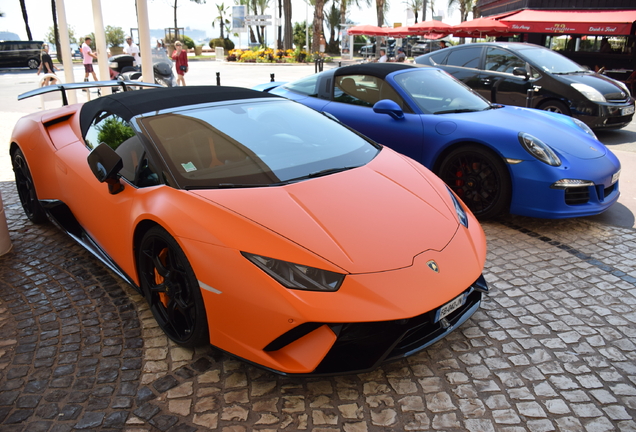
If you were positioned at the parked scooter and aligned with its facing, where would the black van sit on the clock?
The black van is roughly at 7 o'clock from the parked scooter.

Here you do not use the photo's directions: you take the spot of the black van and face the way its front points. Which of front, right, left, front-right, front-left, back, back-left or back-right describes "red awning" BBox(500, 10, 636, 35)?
back-left

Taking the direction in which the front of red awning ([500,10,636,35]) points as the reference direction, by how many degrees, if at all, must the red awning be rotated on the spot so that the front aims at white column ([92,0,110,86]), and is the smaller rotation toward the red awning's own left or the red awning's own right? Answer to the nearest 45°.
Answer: approximately 45° to the red awning's own right

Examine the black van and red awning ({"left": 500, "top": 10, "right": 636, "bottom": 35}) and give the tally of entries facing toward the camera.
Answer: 1

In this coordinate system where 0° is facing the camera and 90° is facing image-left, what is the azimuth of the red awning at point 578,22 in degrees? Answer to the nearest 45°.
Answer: approximately 0°

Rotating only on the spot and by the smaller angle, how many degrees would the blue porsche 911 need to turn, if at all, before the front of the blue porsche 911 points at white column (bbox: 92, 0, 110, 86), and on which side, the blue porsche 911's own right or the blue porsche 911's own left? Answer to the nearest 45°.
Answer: approximately 180°

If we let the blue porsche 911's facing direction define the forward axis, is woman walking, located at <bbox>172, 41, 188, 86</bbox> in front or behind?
behind

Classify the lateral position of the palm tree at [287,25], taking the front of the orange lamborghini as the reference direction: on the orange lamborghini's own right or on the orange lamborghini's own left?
on the orange lamborghini's own left
